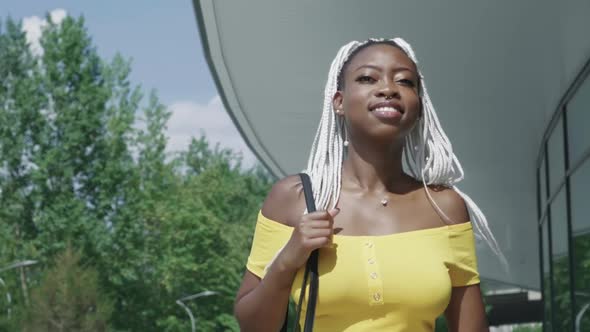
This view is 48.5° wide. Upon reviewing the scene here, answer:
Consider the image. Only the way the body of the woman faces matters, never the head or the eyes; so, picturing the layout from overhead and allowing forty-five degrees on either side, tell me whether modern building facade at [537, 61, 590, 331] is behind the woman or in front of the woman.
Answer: behind

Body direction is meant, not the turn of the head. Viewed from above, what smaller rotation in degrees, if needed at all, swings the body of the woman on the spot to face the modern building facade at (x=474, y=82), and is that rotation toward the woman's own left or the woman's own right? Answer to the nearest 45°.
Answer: approximately 180°

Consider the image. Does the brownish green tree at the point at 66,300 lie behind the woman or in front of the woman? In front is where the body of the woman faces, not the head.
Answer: behind

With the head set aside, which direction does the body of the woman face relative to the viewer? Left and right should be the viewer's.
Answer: facing the viewer
